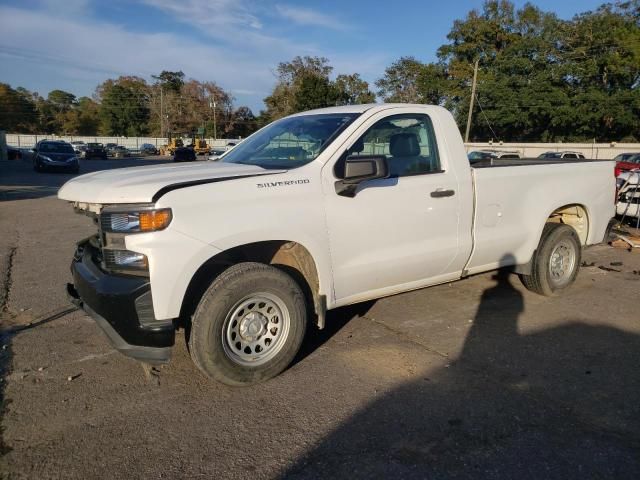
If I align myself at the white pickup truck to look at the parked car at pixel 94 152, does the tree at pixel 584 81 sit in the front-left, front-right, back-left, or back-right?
front-right

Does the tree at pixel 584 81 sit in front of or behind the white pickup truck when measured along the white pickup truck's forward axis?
behind

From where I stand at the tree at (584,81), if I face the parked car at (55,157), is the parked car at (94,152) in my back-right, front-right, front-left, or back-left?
front-right

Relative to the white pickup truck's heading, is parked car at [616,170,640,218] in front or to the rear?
to the rear

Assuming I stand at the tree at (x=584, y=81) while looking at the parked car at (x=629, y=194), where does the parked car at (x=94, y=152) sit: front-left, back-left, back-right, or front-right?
front-right

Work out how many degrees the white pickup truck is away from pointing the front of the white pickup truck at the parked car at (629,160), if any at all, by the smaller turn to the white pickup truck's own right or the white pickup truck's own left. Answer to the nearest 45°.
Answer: approximately 180°

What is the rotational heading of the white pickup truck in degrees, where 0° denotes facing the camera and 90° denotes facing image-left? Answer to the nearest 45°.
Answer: approximately 45°

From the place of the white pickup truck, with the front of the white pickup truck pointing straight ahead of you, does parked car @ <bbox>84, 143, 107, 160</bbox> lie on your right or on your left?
on your right

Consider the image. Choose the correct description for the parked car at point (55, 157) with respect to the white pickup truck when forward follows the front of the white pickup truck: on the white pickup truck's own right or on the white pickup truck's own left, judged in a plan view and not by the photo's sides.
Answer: on the white pickup truck's own right
